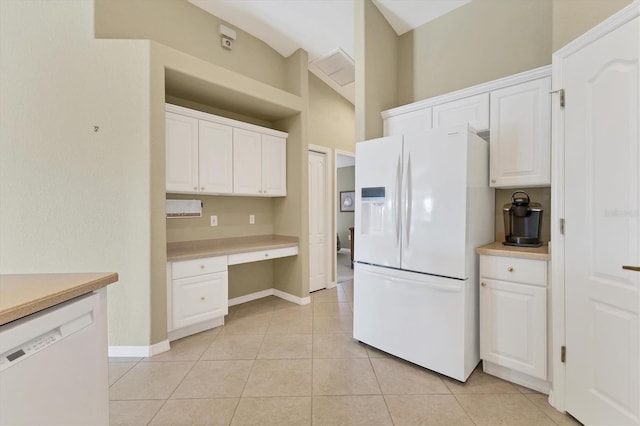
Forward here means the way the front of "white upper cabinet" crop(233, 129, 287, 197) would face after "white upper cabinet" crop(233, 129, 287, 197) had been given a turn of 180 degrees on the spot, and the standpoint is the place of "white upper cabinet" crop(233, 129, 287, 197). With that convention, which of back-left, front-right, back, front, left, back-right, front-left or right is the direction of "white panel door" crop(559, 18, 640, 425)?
back

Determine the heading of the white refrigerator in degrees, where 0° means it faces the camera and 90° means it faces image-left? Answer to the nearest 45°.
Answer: approximately 45°

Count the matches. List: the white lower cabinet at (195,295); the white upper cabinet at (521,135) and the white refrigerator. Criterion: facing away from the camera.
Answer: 0

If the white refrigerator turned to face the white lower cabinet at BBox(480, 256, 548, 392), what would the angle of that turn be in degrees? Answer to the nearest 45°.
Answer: approximately 135° to its left

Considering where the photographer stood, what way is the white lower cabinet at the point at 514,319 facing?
facing the viewer and to the left of the viewer

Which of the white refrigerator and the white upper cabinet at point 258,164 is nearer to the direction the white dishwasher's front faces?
the white refrigerator

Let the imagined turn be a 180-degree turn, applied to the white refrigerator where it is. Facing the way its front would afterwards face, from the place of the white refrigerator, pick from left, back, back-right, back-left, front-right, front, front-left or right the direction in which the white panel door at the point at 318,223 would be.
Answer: left

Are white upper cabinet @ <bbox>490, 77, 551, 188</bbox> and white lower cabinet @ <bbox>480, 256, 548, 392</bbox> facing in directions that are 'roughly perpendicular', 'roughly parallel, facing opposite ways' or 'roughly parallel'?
roughly parallel

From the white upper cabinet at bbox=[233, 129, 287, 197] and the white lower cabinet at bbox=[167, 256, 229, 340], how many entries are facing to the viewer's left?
0

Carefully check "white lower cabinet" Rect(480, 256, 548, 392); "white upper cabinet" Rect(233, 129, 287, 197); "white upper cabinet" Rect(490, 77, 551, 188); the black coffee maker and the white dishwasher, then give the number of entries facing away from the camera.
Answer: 0

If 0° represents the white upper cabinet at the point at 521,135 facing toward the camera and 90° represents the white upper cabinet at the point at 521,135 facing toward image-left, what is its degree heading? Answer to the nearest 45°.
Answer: approximately 45°

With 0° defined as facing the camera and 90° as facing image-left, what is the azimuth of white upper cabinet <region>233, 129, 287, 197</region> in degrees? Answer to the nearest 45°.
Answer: approximately 315°
